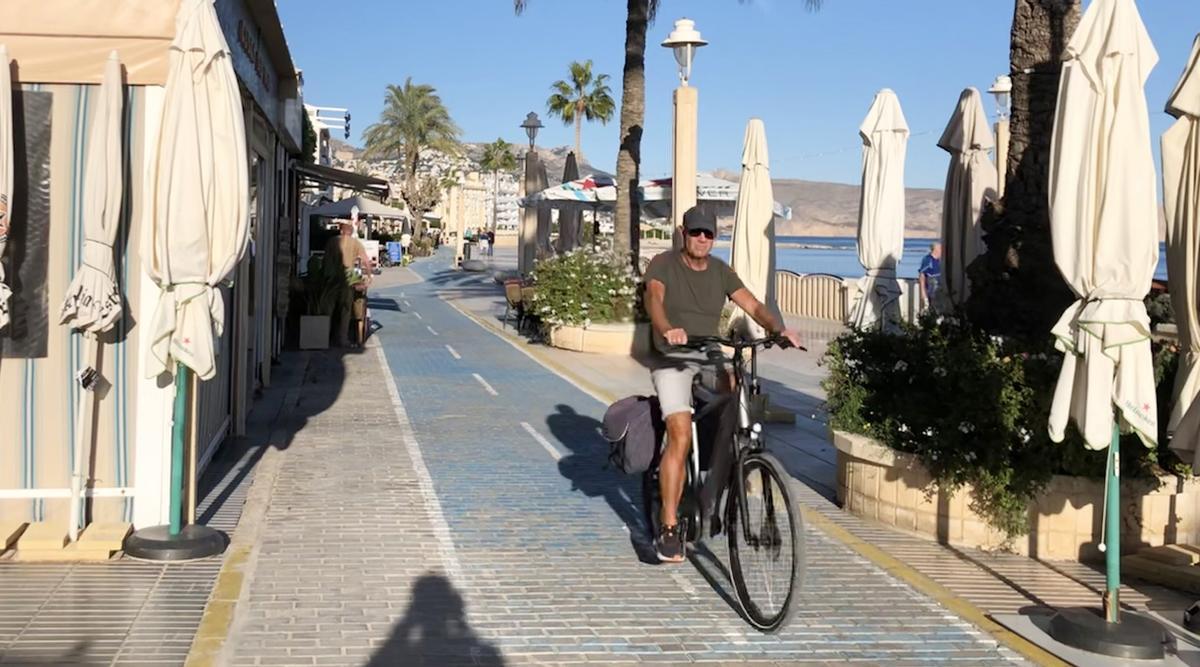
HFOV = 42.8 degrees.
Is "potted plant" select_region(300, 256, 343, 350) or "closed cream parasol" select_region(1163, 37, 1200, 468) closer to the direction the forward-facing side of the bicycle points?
the closed cream parasol

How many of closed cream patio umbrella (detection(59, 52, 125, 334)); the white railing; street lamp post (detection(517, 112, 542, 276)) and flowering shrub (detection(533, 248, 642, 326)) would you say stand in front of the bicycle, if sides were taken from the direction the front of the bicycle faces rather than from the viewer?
0

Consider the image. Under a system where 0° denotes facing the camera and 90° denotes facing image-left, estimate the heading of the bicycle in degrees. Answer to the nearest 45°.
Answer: approximately 315°

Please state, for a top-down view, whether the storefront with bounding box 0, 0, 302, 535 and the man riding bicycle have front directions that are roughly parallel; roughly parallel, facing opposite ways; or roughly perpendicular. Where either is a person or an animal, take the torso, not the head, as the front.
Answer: roughly perpendicular

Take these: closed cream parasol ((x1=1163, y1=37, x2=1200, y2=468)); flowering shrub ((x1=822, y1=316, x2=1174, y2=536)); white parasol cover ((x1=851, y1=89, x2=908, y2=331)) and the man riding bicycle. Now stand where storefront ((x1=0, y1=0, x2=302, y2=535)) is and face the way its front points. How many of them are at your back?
0

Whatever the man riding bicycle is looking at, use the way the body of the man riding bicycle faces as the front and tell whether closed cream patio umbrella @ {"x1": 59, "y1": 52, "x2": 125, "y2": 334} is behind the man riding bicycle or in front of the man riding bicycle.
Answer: behind

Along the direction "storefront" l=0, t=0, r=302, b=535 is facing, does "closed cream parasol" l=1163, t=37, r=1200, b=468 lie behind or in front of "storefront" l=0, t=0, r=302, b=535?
in front

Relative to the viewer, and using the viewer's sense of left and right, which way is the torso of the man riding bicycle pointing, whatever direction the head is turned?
facing the viewer and to the right of the viewer

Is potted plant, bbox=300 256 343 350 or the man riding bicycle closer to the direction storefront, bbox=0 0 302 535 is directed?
the man riding bicycle

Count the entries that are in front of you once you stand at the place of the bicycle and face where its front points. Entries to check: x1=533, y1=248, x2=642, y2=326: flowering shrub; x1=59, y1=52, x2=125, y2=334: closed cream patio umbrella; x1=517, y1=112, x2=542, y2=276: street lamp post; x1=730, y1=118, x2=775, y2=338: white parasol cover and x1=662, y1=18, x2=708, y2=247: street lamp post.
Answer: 0

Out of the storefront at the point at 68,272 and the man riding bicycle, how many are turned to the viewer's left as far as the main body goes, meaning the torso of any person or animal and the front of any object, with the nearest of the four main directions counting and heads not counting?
0

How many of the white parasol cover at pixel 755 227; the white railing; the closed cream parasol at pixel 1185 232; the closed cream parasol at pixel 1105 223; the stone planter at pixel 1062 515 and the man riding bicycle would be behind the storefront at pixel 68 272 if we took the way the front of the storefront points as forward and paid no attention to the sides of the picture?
0

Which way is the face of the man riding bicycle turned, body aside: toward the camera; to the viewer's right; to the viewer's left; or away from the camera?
toward the camera

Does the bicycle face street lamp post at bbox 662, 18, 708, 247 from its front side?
no

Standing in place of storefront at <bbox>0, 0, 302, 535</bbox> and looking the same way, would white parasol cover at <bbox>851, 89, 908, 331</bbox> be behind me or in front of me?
in front

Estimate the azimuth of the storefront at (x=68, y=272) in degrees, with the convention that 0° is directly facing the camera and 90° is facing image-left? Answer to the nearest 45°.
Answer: approximately 270°

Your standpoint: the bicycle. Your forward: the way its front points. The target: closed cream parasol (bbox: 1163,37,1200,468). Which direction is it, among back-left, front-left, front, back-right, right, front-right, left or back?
front-left

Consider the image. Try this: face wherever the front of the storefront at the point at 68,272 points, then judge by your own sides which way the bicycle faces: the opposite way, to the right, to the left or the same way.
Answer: to the right
